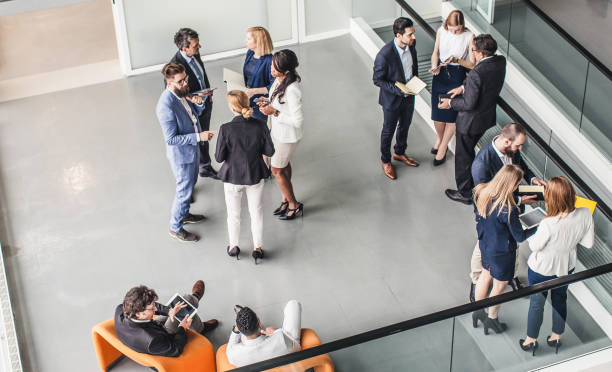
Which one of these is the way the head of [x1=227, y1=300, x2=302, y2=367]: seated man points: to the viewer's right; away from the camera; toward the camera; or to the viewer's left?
away from the camera

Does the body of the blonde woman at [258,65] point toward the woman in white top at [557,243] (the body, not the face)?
no

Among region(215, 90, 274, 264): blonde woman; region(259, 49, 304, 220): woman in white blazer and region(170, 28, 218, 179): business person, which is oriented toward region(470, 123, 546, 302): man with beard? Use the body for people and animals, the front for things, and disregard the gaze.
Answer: the business person

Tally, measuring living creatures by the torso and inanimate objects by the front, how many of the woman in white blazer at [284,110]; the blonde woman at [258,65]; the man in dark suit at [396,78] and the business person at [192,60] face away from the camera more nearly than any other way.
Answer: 0

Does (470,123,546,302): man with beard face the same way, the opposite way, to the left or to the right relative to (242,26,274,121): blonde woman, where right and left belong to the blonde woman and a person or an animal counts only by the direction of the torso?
to the left

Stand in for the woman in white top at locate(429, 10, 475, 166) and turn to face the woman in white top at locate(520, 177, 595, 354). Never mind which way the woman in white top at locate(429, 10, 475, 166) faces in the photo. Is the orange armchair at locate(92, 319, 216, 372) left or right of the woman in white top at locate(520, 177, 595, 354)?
right

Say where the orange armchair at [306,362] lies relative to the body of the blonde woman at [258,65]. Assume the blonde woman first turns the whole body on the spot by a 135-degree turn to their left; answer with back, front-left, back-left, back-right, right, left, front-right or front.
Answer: right

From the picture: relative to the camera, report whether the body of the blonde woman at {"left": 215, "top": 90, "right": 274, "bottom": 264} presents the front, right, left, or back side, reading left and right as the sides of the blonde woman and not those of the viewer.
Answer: back

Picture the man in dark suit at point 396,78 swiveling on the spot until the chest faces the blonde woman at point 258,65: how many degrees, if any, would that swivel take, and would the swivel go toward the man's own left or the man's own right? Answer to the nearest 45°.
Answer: approximately 135° to the man's own right

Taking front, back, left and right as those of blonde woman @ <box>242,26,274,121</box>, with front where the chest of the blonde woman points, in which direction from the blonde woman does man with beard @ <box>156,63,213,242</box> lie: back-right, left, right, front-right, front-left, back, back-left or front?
front

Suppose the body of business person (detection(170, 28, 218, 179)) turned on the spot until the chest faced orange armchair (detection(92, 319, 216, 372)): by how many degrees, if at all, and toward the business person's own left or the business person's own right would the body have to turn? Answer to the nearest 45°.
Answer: approximately 45° to the business person's own right

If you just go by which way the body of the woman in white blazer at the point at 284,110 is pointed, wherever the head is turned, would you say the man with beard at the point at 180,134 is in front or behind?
in front

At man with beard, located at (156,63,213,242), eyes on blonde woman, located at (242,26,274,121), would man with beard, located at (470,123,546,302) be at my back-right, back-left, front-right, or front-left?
front-right

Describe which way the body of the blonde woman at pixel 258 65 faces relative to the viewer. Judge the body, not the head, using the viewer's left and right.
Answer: facing the viewer and to the left of the viewer

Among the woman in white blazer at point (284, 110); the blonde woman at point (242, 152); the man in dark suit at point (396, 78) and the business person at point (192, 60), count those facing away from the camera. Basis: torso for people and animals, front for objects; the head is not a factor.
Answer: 1

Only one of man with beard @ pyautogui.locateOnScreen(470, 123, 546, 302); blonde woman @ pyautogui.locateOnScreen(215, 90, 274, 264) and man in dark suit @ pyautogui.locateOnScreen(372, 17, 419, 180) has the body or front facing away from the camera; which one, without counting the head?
the blonde woman

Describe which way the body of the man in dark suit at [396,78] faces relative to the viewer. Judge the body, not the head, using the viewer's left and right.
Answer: facing the viewer and to the right of the viewer

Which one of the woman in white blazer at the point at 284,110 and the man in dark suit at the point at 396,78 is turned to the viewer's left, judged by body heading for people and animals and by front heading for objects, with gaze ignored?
the woman in white blazer

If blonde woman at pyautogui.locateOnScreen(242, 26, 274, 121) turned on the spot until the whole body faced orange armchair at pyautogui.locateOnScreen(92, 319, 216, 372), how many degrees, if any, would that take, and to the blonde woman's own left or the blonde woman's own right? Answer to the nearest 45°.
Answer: approximately 45° to the blonde woman's own left
